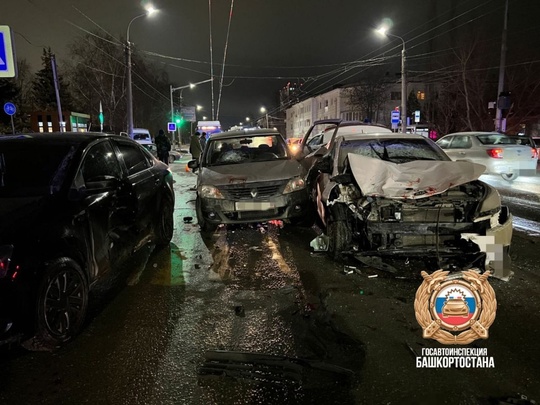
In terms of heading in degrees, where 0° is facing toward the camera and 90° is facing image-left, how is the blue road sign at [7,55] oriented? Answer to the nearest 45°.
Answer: approximately 0°

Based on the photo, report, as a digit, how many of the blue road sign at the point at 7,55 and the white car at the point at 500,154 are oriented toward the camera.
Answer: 1

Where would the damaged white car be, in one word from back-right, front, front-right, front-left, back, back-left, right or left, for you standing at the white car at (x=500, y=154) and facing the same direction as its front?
back-left

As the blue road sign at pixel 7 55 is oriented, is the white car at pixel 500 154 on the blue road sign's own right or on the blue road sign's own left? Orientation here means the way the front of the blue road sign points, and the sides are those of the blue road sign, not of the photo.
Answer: on the blue road sign's own left

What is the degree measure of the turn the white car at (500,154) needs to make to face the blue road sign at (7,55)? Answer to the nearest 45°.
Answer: approximately 90° to its left

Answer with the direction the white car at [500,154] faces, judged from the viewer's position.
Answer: facing away from the viewer and to the left of the viewer

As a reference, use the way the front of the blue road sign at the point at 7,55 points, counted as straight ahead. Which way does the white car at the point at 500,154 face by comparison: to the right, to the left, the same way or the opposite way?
the opposite way

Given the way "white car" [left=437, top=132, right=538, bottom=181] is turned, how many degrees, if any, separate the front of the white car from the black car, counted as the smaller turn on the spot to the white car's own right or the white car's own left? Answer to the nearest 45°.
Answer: approximately 135° to the white car's own left
